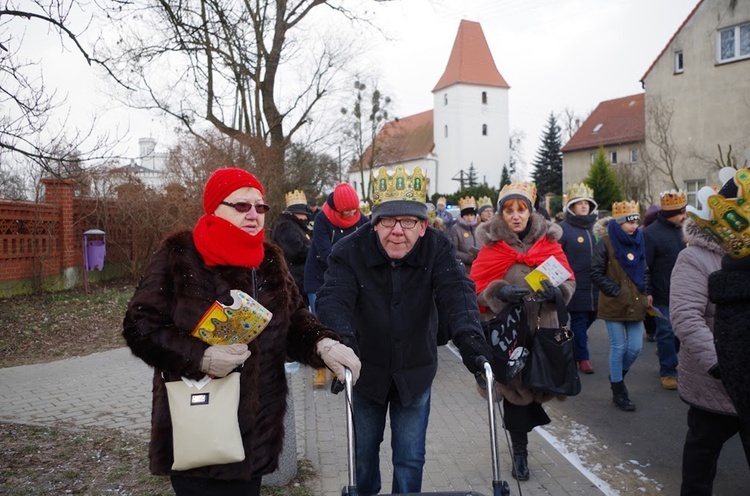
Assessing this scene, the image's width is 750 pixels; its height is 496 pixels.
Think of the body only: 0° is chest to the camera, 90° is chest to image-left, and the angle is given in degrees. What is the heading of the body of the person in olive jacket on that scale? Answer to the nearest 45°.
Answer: approximately 315°

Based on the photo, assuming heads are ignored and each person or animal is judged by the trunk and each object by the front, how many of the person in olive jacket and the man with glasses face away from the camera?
0

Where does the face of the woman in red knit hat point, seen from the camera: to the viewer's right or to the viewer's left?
to the viewer's right

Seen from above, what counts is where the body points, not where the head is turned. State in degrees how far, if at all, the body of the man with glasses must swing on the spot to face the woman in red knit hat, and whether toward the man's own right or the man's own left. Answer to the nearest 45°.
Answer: approximately 45° to the man's own right

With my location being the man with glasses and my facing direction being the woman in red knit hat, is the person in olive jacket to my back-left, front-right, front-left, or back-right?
back-right

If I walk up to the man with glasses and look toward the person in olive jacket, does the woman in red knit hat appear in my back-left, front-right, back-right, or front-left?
back-left

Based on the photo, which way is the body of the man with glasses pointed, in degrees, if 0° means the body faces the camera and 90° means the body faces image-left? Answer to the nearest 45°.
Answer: approximately 0°

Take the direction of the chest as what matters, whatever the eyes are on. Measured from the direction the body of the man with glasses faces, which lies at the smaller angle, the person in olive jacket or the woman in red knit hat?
the woman in red knit hat

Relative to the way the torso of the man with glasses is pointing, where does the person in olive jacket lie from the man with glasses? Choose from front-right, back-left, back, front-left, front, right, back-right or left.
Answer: back-left

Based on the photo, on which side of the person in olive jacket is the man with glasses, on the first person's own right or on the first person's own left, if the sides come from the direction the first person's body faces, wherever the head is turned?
on the first person's own right
